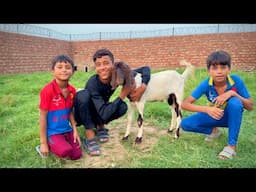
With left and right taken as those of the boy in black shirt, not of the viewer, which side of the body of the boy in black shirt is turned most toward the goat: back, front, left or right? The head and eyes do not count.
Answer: left

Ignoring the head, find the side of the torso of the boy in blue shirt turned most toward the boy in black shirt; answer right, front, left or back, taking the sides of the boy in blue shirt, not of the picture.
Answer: right

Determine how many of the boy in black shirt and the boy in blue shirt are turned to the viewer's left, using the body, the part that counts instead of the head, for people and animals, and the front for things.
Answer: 0

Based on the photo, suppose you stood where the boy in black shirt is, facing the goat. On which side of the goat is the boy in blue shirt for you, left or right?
right

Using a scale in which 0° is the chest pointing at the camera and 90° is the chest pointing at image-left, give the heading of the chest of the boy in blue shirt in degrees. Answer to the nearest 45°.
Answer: approximately 0°

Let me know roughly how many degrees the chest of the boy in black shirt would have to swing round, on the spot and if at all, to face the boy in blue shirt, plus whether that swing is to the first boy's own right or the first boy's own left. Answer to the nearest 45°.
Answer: approximately 45° to the first boy's own left

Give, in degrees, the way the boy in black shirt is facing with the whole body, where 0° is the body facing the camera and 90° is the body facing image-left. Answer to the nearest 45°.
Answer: approximately 315°
